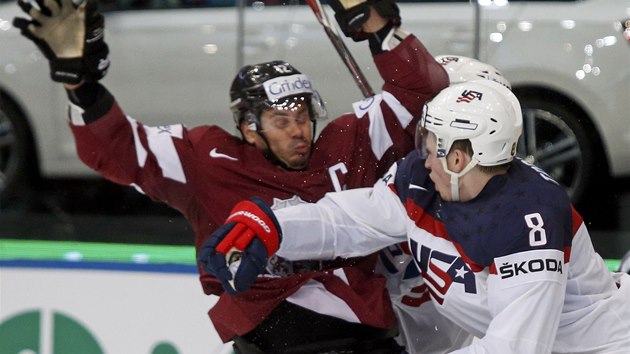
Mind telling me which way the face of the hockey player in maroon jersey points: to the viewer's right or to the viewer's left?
to the viewer's right

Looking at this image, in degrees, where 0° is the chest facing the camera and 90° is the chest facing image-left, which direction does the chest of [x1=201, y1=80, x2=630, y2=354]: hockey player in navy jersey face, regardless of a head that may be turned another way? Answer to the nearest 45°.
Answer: approximately 45°

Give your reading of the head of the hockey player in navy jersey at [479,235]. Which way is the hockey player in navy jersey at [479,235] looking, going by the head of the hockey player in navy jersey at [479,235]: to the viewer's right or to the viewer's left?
to the viewer's left
